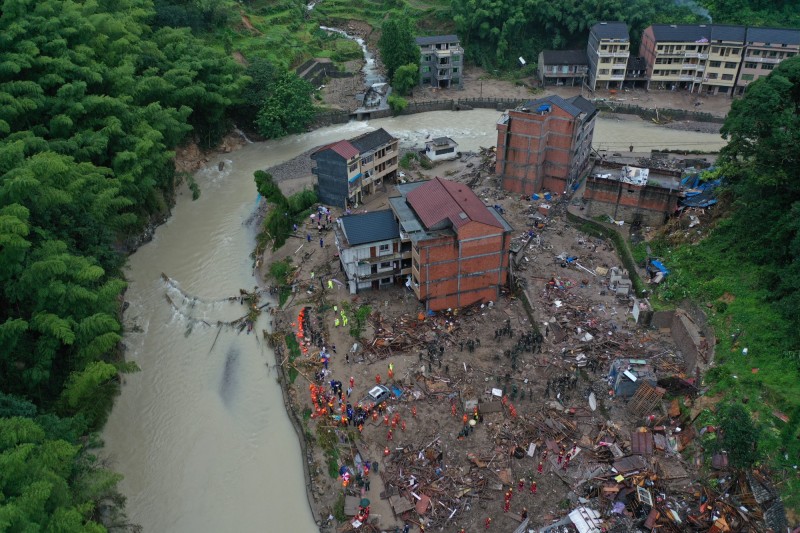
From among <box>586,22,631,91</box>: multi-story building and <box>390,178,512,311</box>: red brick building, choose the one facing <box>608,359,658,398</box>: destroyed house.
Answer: the multi-story building

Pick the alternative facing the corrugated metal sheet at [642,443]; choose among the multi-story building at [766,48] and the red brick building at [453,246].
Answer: the multi-story building

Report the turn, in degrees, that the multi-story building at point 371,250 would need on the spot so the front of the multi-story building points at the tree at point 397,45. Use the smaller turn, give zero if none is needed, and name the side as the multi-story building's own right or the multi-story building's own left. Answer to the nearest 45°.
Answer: approximately 180°

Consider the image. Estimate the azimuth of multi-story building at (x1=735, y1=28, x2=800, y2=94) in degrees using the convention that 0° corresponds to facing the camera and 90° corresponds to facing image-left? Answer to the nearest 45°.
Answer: approximately 0°

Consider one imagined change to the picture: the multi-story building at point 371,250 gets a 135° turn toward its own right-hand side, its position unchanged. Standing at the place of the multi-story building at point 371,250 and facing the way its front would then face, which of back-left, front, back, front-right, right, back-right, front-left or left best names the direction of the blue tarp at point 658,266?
back-right

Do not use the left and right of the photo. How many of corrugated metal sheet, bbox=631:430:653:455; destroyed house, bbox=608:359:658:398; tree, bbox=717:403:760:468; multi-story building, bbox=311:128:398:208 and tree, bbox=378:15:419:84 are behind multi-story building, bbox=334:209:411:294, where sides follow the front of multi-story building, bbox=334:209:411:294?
2

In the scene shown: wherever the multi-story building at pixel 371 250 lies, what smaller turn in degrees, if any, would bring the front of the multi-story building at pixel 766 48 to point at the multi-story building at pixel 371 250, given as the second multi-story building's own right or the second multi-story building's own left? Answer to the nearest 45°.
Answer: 0° — it already faces it

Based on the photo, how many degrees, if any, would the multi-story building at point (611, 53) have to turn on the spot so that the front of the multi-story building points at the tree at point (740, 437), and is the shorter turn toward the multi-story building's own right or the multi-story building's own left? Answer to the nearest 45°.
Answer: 0° — it already faces it

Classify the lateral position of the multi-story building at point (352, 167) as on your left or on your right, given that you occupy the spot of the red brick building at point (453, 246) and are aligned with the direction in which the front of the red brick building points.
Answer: on your right
